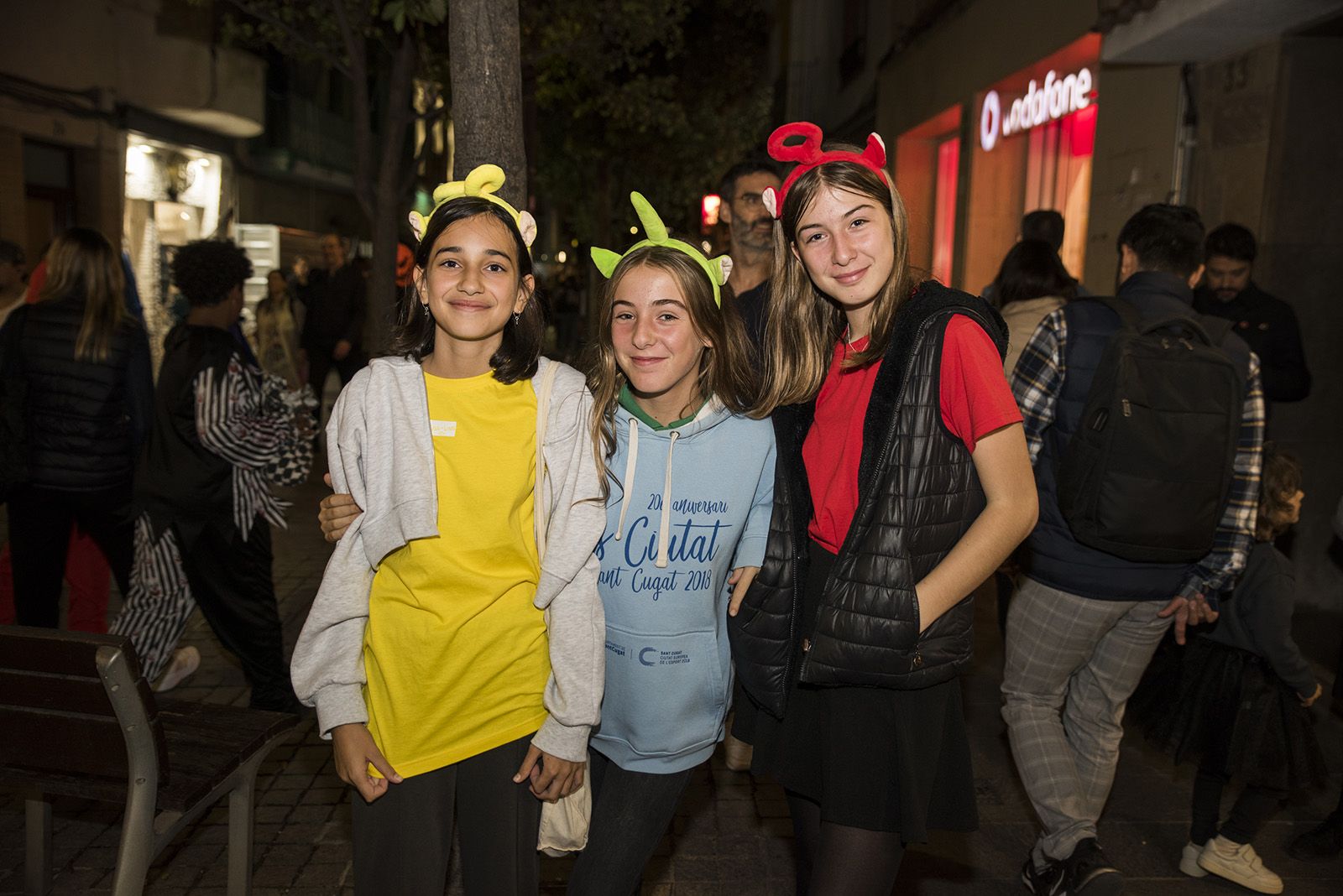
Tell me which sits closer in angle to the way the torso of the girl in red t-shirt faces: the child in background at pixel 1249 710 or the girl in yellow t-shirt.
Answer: the girl in yellow t-shirt

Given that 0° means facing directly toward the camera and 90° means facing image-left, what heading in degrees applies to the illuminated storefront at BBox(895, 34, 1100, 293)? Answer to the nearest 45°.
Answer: approximately 45°

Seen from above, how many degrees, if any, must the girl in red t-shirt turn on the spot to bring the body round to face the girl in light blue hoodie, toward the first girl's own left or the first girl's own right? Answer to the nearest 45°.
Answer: approximately 45° to the first girl's own right

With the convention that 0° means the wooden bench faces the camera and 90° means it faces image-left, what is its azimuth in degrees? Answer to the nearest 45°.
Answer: approximately 225°

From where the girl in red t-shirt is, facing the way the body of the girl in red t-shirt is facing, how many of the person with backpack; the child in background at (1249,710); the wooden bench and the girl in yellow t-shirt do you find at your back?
2

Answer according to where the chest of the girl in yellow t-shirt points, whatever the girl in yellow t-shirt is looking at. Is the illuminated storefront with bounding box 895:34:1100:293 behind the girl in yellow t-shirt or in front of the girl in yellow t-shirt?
behind

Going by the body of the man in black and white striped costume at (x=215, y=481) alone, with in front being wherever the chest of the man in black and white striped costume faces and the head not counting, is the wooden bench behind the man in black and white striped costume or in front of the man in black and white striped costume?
behind

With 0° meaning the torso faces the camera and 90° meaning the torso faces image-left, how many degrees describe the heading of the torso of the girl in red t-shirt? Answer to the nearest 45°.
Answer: approximately 45°

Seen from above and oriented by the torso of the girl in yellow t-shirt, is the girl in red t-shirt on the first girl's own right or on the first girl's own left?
on the first girl's own left

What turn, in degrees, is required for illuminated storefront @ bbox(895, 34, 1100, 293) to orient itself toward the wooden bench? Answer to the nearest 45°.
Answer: approximately 45° to its left

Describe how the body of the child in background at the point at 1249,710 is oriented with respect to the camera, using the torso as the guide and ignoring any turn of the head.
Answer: to the viewer's right
